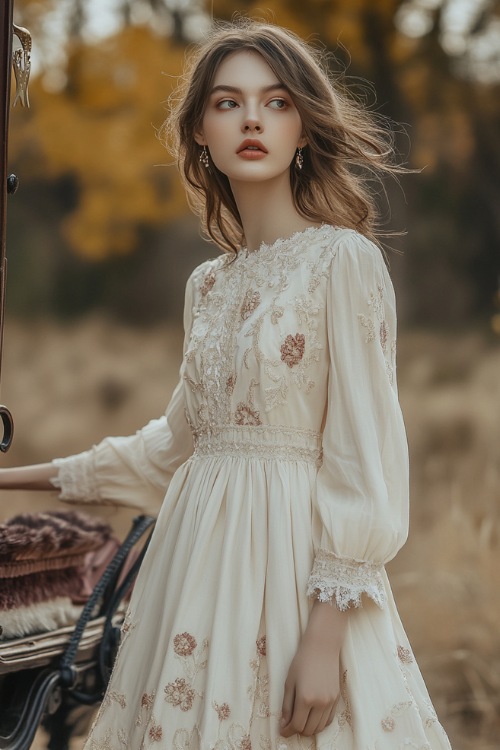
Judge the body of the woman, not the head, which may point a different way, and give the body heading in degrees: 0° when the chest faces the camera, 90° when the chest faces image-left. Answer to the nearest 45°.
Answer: approximately 45°

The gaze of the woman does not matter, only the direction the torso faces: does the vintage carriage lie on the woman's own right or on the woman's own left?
on the woman's own right
